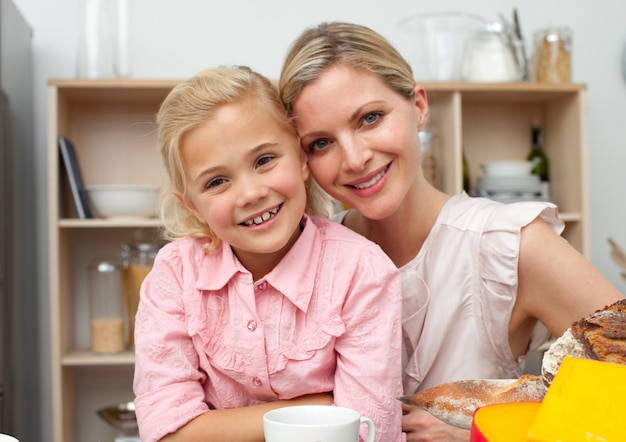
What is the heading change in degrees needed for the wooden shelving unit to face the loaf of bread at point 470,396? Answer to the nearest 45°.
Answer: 0° — it already faces it

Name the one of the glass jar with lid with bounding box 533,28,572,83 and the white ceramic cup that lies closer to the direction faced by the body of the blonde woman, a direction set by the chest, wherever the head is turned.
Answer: the white ceramic cup

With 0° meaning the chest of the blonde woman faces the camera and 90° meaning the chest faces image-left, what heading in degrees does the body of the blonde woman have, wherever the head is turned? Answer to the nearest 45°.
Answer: approximately 45°

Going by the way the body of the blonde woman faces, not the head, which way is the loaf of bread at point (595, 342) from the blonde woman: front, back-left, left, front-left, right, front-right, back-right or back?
front-left

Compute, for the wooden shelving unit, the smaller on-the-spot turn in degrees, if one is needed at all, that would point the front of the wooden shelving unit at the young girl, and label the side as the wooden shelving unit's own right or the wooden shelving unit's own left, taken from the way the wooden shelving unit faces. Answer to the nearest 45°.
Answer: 0° — it already faces them

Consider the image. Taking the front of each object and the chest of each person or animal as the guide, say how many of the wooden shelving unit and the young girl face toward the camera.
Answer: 2

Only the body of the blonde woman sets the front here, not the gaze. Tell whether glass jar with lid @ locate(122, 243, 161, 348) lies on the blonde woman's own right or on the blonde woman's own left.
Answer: on the blonde woman's own right

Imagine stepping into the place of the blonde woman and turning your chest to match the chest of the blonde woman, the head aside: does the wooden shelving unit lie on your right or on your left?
on your right

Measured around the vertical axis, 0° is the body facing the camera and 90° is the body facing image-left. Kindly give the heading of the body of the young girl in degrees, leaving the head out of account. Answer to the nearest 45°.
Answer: approximately 0°

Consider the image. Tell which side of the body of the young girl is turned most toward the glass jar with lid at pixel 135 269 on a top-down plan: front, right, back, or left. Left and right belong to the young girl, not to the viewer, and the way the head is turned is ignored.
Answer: back

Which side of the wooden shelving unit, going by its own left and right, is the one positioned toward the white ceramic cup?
front
